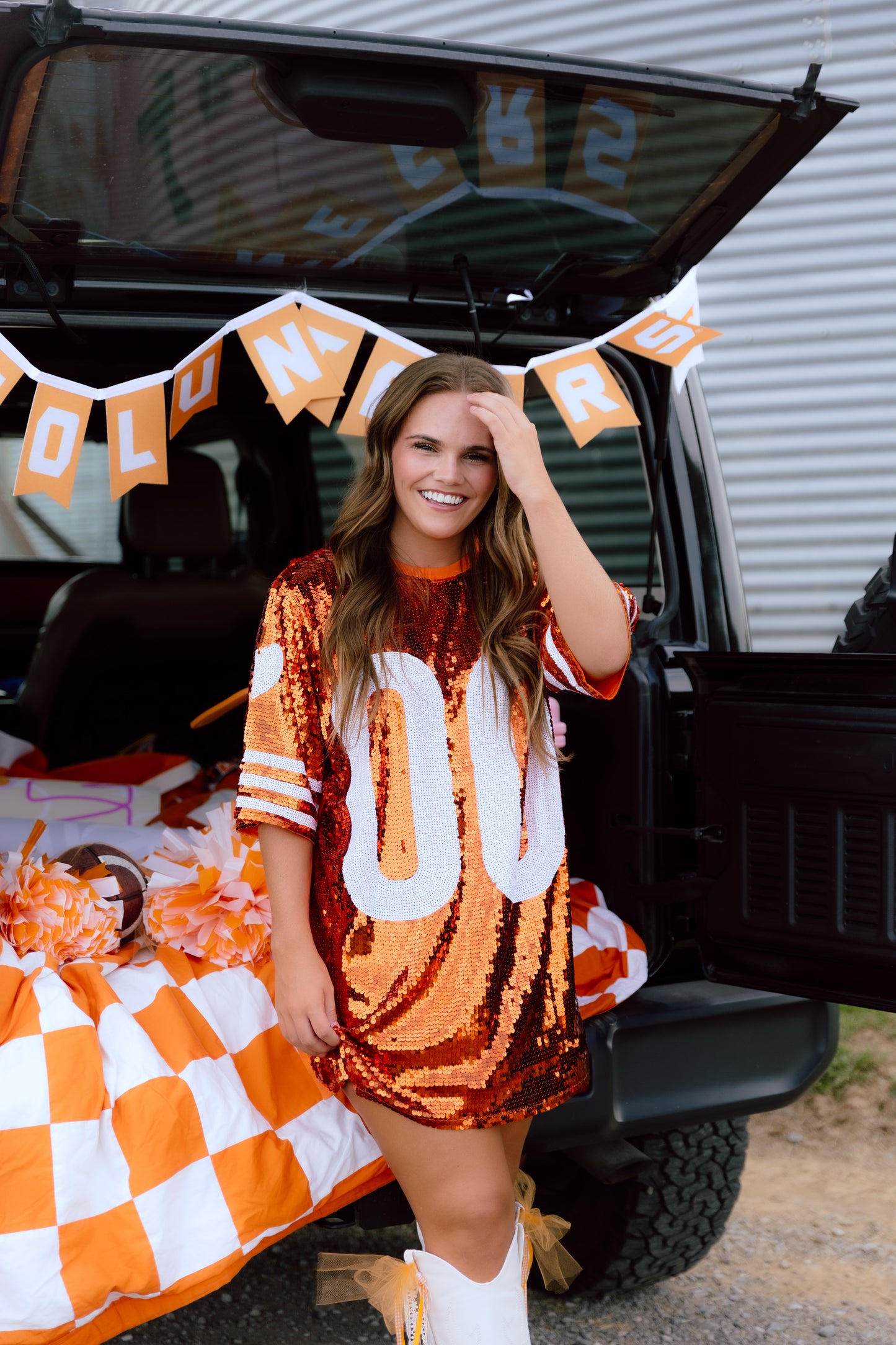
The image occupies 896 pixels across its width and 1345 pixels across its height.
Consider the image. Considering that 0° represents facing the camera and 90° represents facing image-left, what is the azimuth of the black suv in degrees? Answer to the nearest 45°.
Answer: approximately 180°

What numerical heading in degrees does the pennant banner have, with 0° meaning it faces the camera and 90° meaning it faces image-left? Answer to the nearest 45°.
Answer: approximately 0°
